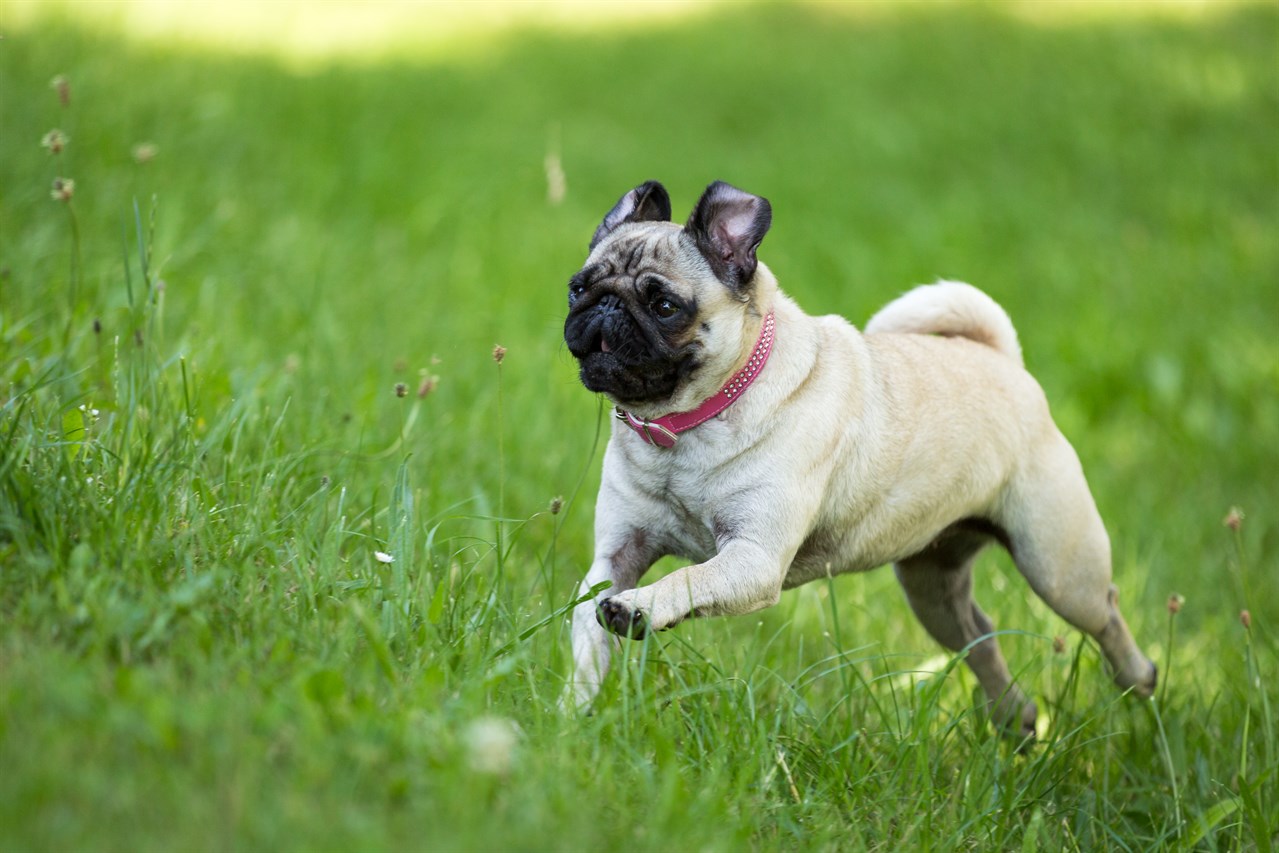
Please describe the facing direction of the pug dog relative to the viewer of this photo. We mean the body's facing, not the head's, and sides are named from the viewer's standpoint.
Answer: facing the viewer and to the left of the viewer

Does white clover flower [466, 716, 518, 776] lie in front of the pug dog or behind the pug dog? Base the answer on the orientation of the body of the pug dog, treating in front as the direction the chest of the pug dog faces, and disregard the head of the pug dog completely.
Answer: in front
